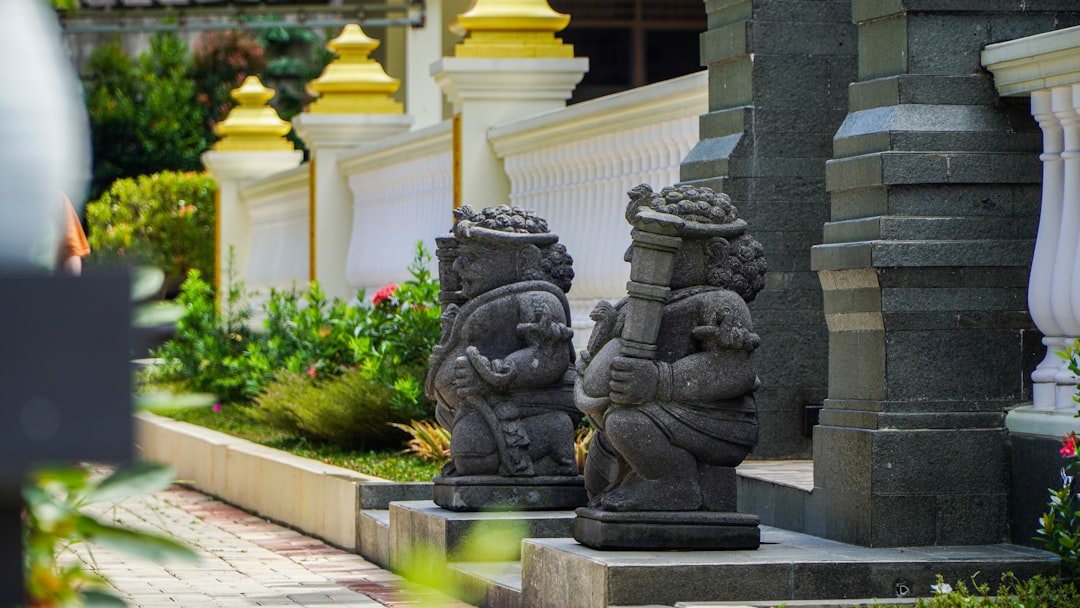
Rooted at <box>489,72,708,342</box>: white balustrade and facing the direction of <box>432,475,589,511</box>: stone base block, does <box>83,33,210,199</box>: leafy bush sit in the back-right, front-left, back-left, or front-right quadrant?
back-right

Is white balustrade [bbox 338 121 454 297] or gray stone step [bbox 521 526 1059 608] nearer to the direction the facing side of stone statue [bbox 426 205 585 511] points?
the white balustrade

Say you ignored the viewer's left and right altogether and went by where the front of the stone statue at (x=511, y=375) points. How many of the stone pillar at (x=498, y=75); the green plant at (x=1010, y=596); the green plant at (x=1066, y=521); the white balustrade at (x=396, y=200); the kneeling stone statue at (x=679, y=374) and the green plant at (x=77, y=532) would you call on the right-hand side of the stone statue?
2

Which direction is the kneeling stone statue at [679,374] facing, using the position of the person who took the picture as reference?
facing to the left of the viewer

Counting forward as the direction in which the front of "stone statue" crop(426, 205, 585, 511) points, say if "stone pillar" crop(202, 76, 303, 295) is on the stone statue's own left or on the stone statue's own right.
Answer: on the stone statue's own right

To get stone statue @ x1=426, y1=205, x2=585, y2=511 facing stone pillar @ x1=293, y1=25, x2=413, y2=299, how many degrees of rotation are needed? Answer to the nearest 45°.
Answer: approximately 90° to its right

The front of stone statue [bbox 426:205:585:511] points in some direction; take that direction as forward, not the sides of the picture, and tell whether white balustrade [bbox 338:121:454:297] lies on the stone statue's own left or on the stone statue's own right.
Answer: on the stone statue's own right

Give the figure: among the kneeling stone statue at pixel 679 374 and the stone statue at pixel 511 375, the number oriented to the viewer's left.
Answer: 2

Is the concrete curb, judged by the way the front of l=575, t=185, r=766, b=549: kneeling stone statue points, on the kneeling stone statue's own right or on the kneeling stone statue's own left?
on the kneeling stone statue's own right

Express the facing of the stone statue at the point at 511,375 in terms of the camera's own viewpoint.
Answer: facing to the left of the viewer

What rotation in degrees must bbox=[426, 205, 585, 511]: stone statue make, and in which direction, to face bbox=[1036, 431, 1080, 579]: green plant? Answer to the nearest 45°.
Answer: approximately 135° to its left

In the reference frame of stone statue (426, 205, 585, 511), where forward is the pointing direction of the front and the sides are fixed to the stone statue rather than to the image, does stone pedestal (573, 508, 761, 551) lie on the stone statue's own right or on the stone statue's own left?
on the stone statue's own left

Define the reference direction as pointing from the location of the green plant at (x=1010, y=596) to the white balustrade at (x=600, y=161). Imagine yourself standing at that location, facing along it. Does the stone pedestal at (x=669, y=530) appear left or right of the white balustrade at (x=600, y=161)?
left
